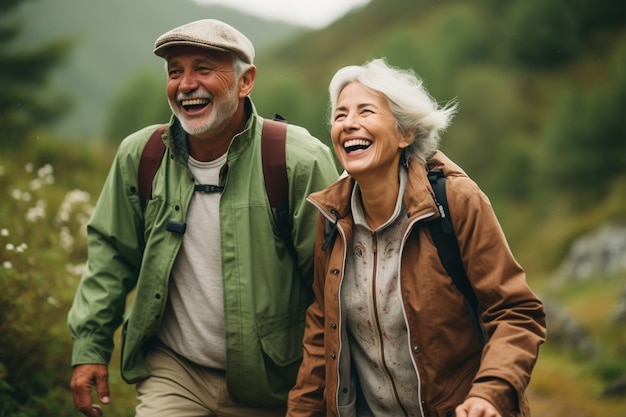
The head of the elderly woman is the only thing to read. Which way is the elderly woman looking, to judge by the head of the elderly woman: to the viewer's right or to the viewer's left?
to the viewer's left

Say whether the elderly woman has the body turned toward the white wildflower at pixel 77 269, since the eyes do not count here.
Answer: no

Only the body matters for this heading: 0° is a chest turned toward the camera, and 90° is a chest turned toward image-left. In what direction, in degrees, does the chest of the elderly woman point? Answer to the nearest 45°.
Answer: approximately 45°

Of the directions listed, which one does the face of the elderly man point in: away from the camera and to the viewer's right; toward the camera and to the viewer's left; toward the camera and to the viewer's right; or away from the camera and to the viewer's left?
toward the camera and to the viewer's left

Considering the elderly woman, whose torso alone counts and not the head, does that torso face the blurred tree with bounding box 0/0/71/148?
no

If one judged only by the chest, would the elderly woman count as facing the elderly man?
no

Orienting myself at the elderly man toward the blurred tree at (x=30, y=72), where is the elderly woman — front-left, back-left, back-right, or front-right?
back-right

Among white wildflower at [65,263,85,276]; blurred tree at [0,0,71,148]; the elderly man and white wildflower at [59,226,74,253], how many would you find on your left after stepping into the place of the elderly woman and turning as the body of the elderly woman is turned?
0

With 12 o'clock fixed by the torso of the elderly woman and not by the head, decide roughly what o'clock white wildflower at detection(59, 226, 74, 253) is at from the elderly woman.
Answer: The white wildflower is roughly at 3 o'clock from the elderly woman.
